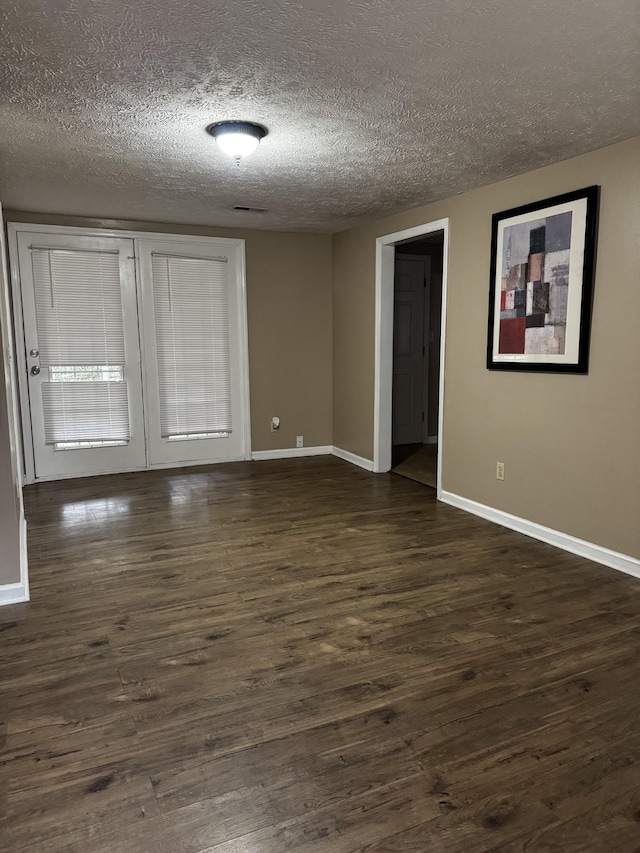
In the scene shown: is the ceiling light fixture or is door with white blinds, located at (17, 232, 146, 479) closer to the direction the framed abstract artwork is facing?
the ceiling light fixture

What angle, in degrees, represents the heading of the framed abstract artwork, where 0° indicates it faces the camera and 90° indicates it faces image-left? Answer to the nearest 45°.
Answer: approximately 45°

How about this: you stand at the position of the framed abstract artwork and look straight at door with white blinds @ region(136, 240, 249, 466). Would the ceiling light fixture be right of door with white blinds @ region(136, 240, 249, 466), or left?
left

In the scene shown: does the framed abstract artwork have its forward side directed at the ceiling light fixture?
yes

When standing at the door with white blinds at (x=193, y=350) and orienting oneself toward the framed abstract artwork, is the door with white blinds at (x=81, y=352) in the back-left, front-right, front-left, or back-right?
back-right

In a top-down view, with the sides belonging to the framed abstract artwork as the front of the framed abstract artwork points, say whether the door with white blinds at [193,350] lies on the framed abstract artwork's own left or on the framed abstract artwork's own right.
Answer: on the framed abstract artwork's own right

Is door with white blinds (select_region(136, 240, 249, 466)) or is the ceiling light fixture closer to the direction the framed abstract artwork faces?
the ceiling light fixture

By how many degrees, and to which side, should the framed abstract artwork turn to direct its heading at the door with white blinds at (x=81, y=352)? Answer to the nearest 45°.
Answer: approximately 45° to its right
